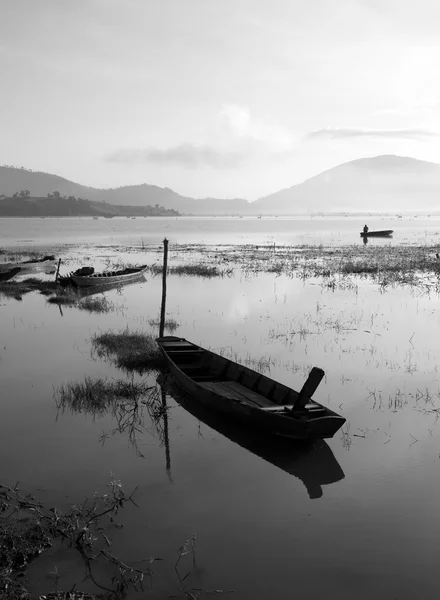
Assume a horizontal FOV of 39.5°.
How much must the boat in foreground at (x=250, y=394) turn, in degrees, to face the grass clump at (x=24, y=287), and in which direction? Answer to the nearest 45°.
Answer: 0° — it already faces it

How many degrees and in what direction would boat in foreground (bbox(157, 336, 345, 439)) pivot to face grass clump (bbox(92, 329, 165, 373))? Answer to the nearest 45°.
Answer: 0° — it already faces it

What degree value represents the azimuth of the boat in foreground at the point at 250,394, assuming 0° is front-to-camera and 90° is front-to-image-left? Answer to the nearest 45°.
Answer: approximately 135°

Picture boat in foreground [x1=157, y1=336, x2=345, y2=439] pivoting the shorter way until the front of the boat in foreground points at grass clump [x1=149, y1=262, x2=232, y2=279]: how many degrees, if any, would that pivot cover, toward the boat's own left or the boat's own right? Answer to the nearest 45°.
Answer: approximately 45° to the boat's own right

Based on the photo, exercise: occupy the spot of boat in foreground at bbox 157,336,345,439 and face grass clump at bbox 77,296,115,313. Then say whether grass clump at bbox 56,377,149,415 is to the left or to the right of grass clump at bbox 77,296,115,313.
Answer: left

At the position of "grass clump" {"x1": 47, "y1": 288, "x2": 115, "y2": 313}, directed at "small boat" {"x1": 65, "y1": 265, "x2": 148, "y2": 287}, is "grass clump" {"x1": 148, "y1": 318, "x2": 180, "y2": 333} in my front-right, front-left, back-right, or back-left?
back-right
